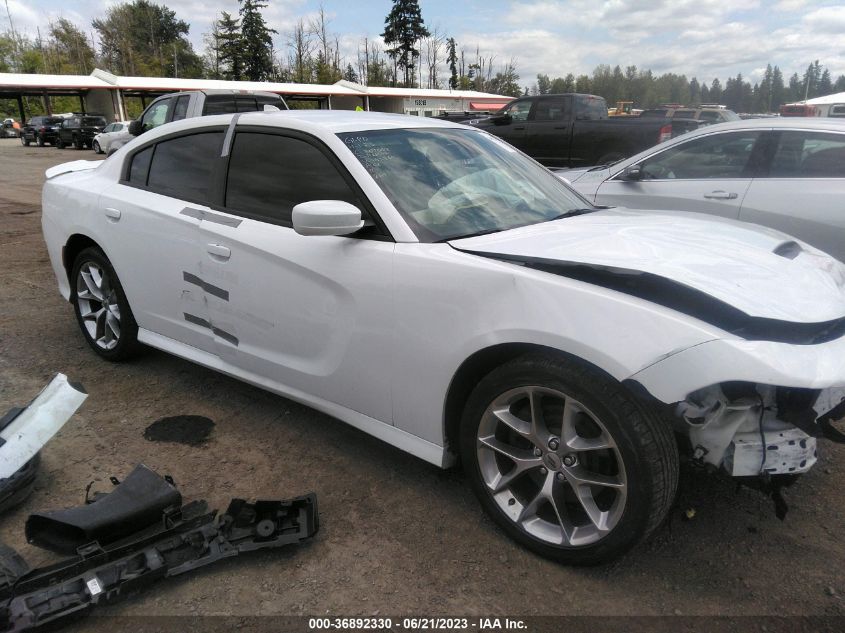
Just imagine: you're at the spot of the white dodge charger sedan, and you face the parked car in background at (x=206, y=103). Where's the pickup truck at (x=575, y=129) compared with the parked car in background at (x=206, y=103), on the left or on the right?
right

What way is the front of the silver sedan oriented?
to the viewer's left

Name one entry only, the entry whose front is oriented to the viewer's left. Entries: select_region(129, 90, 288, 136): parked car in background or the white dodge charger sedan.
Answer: the parked car in background

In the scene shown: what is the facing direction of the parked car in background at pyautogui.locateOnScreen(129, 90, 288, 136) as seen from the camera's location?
facing to the left of the viewer

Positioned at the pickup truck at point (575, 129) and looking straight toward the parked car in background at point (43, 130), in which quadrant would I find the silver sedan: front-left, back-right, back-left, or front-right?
back-left

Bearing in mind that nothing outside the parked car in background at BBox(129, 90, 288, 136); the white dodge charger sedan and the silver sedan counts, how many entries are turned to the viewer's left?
2

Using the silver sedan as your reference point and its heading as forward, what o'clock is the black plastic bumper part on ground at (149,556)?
The black plastic bumper part on ground is roughly at 10 o'clock from the silver sedan.

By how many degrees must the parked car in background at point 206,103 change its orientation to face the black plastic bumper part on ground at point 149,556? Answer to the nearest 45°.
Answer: approximately 90° to its left

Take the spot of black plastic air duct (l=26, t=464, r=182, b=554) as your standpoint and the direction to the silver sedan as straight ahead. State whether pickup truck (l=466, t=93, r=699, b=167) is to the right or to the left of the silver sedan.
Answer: left

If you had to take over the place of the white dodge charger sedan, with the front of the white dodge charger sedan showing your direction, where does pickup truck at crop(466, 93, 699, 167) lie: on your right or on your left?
on your left

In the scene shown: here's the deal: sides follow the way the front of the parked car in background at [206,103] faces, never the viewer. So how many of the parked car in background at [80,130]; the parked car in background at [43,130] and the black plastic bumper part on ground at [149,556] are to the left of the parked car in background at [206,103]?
1

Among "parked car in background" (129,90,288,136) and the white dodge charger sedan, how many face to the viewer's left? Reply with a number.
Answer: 1

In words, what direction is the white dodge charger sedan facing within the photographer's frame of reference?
facing the viewer and to the right of the viewer

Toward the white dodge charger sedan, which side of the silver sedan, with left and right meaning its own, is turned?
left

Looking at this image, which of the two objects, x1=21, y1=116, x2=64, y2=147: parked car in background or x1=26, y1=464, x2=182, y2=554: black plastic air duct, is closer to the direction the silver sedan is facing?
the parked car in background

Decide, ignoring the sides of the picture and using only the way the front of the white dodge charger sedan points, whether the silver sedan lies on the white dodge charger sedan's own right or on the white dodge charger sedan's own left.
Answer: on the white dodge charger sedan's own left

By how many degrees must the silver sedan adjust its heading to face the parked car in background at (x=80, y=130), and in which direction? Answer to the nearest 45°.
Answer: approximately 45° to its right

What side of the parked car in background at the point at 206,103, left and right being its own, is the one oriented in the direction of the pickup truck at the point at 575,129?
back
